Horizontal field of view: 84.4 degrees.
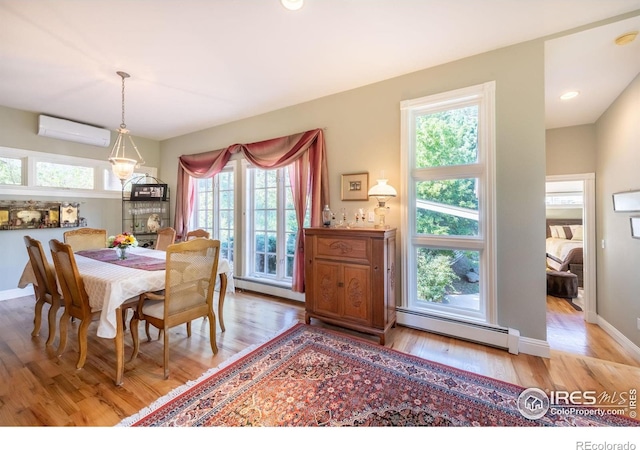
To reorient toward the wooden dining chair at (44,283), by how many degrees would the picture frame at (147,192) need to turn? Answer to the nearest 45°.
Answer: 0° — it already faces it

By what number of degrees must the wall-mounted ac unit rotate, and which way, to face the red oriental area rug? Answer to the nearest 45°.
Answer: approximately 45° to its right

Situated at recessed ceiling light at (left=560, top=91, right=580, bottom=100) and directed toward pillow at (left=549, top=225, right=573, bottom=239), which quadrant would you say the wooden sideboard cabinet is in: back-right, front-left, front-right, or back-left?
back-left

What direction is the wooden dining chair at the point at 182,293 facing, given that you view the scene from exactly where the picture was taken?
facing away from the viewer and to the left of the viewer

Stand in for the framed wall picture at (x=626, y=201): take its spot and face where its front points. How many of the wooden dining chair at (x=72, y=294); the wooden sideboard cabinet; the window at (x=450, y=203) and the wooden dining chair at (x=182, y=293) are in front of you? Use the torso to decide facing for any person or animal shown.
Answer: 4

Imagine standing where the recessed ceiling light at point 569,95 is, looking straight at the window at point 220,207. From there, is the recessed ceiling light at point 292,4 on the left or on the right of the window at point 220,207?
left

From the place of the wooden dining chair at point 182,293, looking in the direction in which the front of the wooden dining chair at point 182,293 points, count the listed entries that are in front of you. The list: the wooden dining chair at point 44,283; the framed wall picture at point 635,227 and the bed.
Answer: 1
